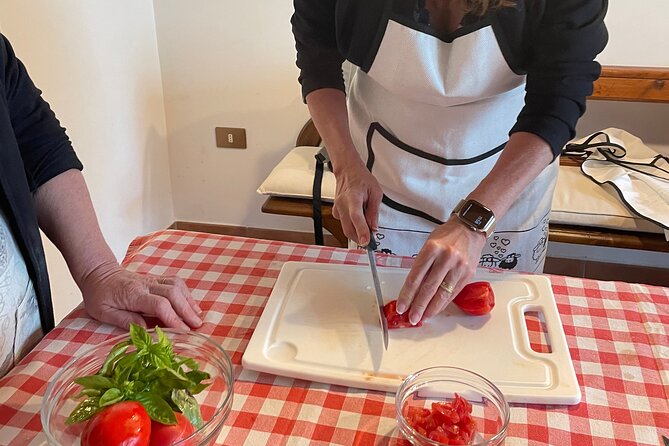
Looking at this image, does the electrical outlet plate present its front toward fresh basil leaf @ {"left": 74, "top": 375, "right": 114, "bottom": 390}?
yes

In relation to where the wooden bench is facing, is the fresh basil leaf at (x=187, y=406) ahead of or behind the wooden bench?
ahead

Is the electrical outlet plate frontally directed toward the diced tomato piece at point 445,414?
yes

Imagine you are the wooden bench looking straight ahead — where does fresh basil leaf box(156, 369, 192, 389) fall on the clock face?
The fresh basil leaf is roughly at 1 o'clock from the wooden bench.

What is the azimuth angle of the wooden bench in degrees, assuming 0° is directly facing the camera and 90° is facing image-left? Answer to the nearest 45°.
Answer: approximately 0°

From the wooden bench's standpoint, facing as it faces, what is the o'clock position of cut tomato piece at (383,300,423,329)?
The cut tomato piece is roughly at 1 o'clock from the wooden bench.

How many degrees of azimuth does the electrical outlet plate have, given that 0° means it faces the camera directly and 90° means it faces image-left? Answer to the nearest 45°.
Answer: approximately 0°

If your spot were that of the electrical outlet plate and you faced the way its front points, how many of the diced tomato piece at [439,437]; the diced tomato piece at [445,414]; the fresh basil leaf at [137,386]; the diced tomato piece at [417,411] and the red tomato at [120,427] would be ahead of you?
5

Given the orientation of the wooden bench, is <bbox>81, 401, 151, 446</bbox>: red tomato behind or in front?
in front

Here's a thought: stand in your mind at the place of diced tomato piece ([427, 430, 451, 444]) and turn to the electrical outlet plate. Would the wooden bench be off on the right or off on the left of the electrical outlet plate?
right
